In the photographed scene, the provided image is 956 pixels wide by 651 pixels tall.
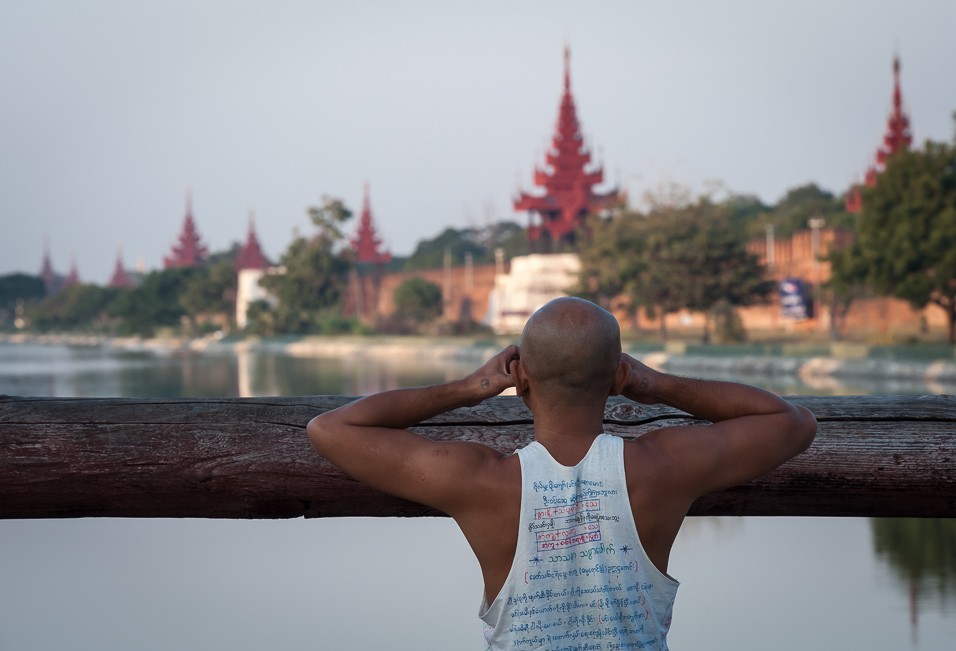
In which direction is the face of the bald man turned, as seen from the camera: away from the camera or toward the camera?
away from the camera

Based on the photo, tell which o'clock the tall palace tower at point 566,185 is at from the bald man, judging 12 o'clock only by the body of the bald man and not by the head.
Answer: The tall palace tower is roughly at 12 o'clock from the bald man.

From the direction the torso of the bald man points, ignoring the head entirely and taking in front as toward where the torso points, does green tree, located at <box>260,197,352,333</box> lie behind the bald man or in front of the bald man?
in front

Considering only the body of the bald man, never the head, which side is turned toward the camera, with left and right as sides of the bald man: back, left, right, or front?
back

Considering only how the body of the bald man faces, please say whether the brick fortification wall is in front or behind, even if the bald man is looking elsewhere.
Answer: in front

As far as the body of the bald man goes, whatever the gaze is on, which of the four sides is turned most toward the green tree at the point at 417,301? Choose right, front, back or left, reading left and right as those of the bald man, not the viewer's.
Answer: front

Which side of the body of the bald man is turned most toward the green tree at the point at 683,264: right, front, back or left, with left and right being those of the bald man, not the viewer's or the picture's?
front

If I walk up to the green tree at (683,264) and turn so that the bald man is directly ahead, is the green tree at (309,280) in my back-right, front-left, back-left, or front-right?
back-right
